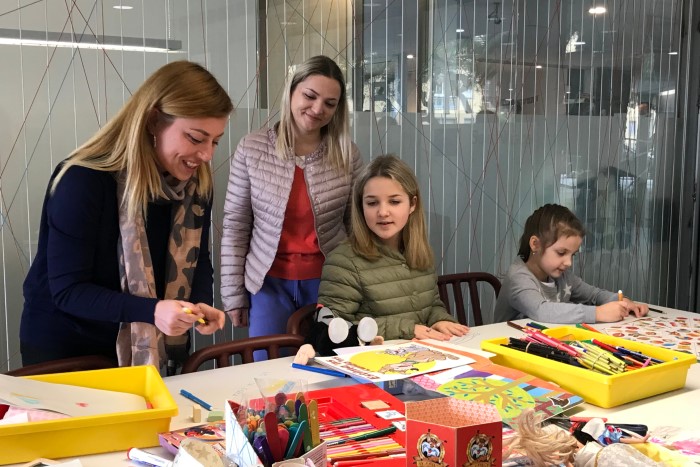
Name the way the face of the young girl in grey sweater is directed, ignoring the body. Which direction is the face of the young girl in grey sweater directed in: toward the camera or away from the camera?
toward the camera

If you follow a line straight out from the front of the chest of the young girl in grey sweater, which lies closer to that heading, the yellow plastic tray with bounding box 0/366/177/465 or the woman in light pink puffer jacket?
the yellow plastic tray

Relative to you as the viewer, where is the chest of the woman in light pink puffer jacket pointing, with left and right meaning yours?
facing the viewer and to the right of the viewer

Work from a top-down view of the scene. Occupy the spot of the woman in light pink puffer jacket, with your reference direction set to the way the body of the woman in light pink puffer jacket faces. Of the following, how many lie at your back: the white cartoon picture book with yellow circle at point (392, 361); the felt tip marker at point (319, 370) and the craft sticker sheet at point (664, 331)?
0

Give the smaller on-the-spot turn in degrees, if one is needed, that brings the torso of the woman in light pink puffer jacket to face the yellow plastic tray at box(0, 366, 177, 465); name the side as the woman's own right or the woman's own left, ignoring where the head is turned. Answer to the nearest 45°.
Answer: approximately 45° to the woman's own right
